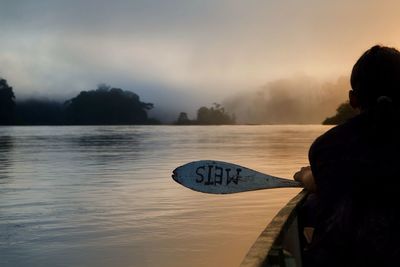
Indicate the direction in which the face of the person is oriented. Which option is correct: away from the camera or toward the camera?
away from the camera

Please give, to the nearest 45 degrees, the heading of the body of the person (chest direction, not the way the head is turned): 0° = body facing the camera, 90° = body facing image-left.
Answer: approximately 180°
